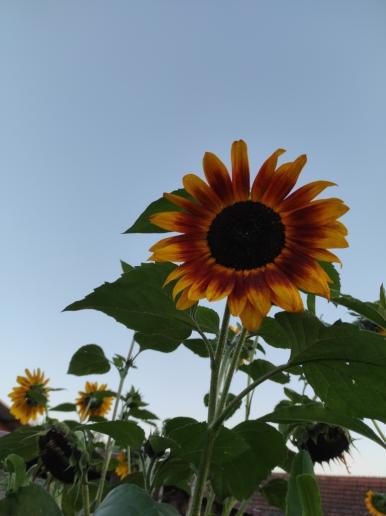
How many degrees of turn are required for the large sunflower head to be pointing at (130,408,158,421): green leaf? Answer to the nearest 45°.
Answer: approximately 180°

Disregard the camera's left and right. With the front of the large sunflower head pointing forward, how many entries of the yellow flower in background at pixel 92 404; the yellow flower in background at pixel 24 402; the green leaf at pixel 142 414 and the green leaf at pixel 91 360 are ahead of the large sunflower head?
0

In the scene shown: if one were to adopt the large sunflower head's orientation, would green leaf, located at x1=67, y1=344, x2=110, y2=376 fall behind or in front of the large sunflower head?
behind

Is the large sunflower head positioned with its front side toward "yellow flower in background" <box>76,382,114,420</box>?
no

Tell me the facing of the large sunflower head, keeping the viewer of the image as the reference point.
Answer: facing the viewer

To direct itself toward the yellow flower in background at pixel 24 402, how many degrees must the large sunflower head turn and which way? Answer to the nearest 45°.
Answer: approximately 135° to its right

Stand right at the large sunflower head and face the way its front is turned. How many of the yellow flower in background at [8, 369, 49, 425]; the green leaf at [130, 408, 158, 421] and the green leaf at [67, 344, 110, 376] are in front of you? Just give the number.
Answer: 0

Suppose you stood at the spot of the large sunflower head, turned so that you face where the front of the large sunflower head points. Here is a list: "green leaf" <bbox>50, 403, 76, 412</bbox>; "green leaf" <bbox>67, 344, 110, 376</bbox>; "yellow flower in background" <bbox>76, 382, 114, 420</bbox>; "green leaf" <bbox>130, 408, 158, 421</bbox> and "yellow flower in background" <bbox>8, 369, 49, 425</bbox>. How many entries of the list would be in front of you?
0

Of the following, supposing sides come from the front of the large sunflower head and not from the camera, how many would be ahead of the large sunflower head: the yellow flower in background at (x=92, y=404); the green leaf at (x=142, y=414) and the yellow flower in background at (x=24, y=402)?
0
